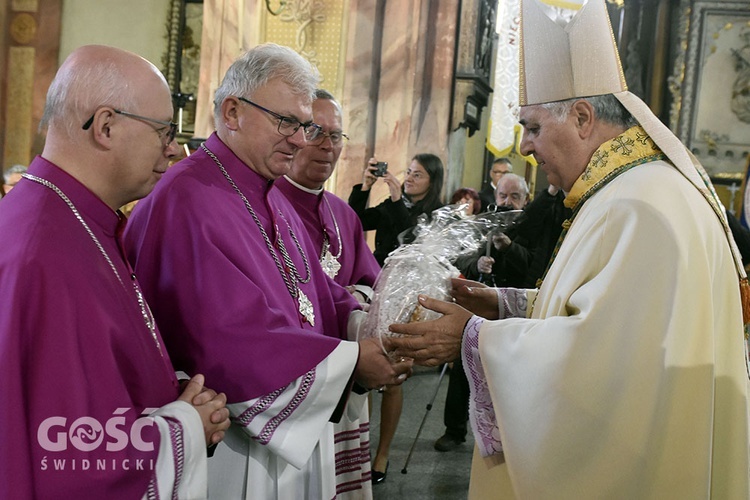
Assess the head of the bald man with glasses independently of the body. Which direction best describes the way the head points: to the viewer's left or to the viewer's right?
to the viewer's right

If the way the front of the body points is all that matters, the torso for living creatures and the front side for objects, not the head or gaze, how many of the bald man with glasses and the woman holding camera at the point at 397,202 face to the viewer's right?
1

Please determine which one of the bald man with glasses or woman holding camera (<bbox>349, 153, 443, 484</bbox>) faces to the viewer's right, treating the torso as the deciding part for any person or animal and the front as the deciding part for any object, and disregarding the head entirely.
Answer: the bald man with glasses

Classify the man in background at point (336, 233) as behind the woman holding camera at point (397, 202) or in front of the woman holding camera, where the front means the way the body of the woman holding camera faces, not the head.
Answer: in front

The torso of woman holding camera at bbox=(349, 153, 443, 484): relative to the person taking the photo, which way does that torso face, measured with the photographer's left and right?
facing the viewer and to the left of the viewer

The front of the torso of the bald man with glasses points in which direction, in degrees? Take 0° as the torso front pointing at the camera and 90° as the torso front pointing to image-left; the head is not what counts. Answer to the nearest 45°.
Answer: approximately 270°
